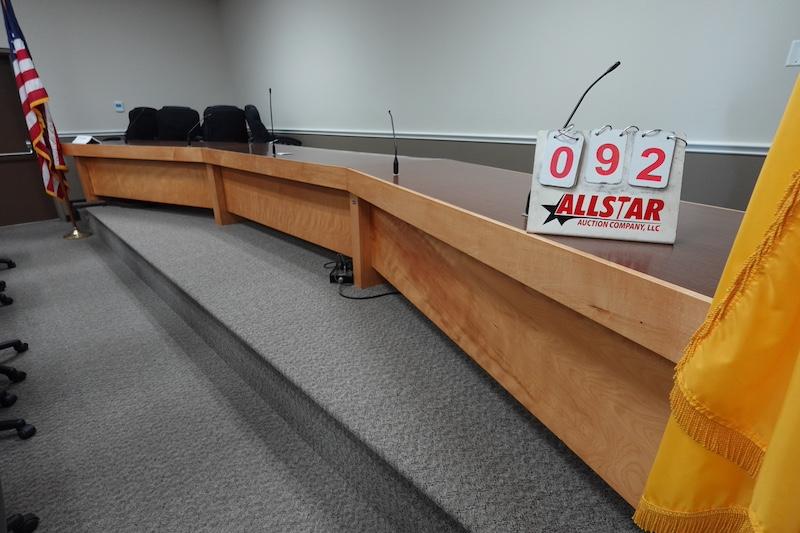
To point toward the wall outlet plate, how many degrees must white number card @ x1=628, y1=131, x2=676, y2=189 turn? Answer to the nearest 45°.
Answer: approximately 180°

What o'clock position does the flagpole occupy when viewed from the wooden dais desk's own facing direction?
The flagpole is roughly at 3 o'clock from the wooden dais desk.

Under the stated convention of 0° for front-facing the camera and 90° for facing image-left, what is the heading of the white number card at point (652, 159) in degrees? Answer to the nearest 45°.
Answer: approximately 0°

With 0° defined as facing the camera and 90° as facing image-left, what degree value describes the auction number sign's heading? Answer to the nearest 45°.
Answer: approximately 0°

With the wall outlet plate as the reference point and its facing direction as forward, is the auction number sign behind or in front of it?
in front
